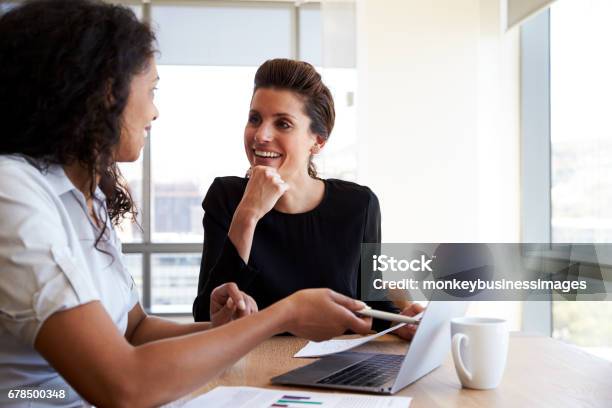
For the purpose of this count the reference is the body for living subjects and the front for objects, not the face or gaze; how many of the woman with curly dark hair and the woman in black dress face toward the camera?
1

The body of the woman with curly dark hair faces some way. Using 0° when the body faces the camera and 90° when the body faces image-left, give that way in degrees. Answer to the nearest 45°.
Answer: approximately 270°

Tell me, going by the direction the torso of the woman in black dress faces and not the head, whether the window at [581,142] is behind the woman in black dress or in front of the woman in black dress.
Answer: behind

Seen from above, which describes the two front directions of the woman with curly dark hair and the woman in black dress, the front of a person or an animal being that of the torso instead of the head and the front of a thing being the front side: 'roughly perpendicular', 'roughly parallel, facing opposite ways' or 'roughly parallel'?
roughly perpendicular

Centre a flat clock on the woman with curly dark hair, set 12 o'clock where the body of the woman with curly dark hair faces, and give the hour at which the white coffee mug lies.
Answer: The white coffee mug is roughly at 12 o'clock from the woman with curly dark hair.

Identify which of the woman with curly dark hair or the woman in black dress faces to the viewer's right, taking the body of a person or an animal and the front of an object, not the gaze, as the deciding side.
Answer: the woman with curly dark hair

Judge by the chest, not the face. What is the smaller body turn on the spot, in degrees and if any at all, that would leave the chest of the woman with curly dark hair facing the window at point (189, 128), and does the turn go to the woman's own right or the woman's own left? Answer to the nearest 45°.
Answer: approximately 90° to the woman's own left

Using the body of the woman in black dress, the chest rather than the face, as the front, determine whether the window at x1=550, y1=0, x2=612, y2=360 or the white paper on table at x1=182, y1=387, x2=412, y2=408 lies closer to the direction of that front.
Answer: the white paper on table

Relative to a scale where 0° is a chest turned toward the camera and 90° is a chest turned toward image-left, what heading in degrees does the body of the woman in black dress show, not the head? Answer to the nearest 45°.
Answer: approximately 0°

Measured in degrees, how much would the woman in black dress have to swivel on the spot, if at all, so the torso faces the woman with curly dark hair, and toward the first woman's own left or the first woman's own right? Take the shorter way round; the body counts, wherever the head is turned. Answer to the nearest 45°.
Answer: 0° — they already face them

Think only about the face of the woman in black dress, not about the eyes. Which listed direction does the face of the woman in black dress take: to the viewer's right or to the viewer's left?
to the viewer's left

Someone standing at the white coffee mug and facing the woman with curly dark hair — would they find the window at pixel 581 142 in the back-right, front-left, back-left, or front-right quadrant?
back-right

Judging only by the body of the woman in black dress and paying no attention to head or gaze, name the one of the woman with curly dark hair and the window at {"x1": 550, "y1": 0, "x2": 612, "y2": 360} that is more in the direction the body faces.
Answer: the woman with curly dark hair

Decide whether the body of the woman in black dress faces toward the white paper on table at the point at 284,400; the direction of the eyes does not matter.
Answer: yes

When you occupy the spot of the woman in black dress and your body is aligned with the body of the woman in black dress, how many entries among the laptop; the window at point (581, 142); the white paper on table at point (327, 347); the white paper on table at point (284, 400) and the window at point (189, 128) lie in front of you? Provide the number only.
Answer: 3
